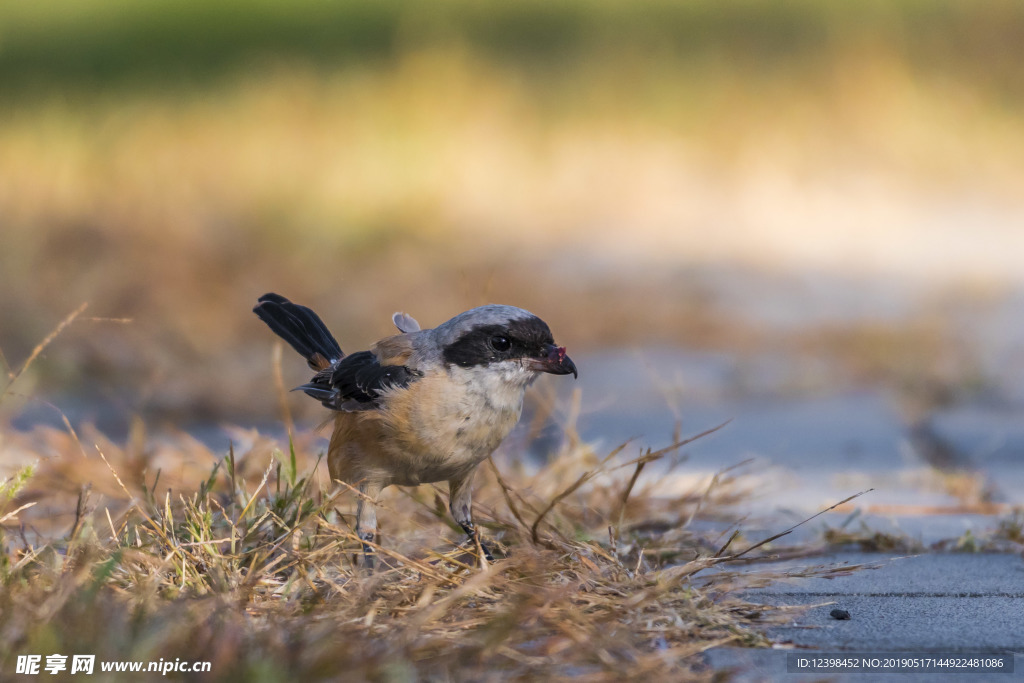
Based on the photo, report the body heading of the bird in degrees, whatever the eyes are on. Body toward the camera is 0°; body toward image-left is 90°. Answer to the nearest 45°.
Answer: approximately 315°
